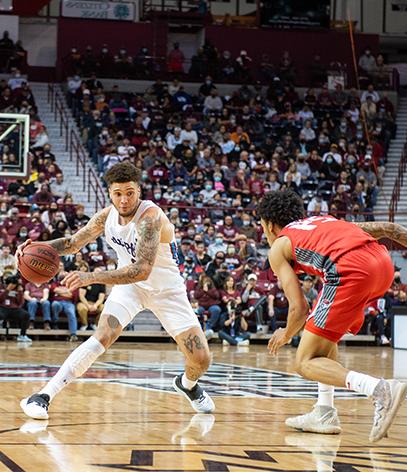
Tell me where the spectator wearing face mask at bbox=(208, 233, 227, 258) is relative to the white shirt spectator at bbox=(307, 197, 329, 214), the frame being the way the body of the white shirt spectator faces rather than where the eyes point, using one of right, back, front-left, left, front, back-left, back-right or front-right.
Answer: front-right

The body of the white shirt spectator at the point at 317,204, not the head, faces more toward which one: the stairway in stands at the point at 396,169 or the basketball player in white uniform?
the basketball player in white uniform

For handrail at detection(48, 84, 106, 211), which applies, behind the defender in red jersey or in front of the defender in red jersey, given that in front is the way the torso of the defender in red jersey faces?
in front

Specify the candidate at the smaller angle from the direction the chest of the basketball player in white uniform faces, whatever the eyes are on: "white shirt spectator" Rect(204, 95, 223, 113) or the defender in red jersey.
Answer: the defender in red jersey

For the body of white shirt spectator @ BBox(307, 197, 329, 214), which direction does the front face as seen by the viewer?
toward the camera

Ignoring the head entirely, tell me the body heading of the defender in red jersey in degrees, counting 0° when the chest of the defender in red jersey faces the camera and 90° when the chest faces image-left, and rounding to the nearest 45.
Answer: approximately 135°

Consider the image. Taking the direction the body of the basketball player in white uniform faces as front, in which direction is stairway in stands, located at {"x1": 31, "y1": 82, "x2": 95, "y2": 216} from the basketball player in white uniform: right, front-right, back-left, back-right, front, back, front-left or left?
back-right

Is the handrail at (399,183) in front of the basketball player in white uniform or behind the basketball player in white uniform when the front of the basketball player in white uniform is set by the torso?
behind

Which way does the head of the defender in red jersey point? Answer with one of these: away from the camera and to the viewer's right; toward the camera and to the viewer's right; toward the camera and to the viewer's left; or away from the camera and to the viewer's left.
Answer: away from the camera and to the viewer's left

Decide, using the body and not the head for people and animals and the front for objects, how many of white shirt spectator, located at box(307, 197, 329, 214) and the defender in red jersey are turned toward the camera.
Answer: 1
